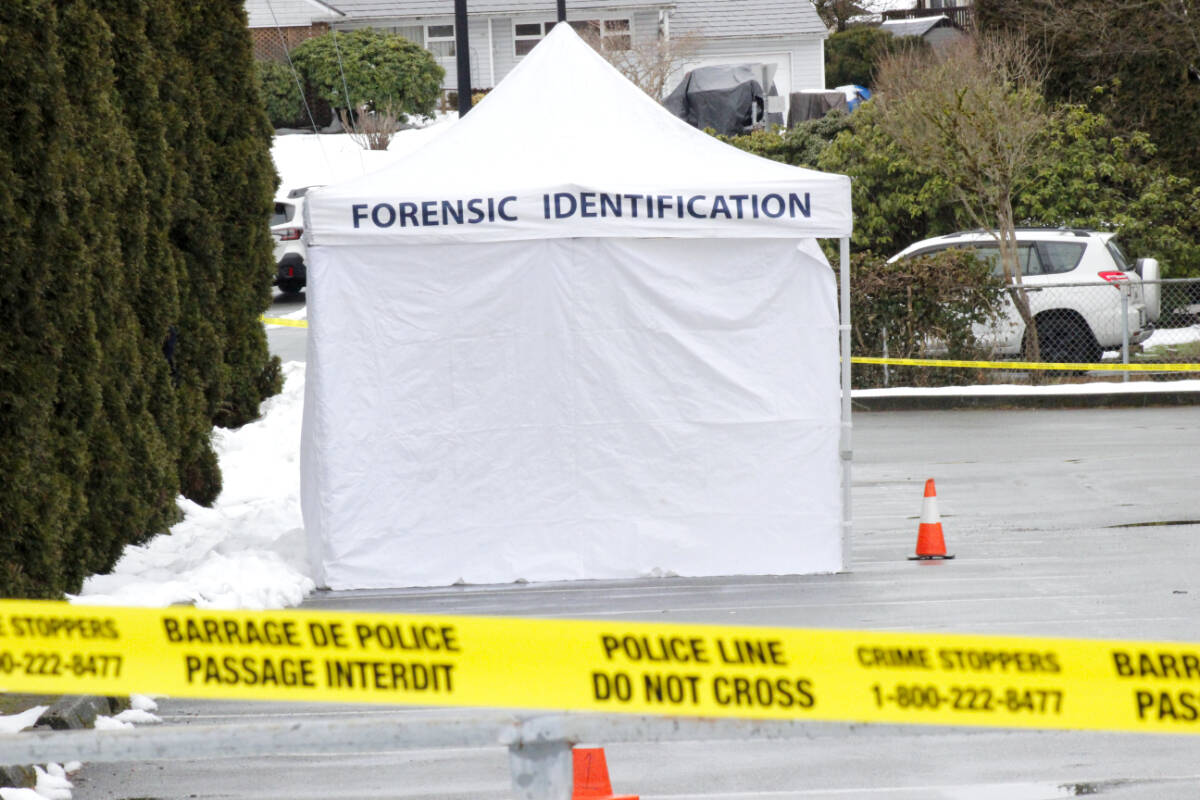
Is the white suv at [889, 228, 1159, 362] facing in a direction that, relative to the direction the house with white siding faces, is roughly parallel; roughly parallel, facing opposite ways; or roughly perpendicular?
roughly perpendicular

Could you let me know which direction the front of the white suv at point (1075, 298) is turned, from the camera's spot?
facing to the left of the viewer

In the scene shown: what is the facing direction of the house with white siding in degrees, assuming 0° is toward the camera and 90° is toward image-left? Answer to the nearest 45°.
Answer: approximately 0°

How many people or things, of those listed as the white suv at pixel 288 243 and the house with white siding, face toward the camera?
1
